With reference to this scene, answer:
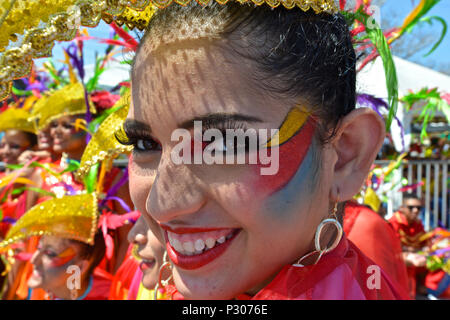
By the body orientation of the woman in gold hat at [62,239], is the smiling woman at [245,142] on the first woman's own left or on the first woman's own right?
on the first woman's own left

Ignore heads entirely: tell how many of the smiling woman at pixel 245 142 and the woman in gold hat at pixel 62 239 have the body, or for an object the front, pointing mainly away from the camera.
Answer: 0

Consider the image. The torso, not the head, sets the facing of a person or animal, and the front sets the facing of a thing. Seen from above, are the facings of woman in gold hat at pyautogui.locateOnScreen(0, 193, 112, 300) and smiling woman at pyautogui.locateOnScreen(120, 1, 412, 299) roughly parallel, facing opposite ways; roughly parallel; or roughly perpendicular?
roughly parallel

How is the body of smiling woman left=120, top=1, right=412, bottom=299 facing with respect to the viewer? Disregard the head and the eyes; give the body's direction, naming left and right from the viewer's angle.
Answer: facing the viewer and to the left of the viewer

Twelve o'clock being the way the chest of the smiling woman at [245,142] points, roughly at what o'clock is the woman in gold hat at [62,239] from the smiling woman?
The woman in gold hat is roughly at 3 o'clock from the smiling woman.

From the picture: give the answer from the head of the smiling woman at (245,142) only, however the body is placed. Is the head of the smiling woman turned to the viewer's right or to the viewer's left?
to the viewer's left
